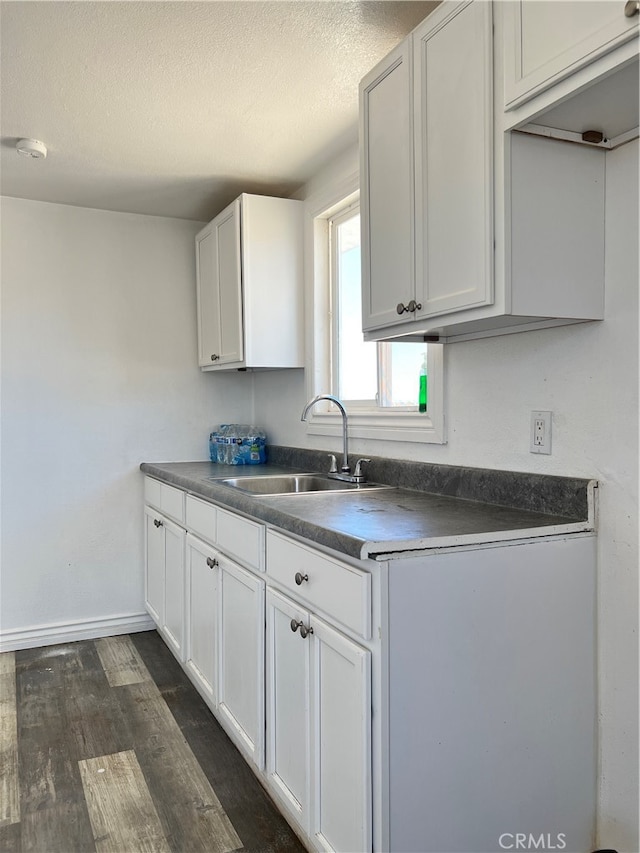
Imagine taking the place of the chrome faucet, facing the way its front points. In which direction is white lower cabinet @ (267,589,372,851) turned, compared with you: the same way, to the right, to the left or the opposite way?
the same way

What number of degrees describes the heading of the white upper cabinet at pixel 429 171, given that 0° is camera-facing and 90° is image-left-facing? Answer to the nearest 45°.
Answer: approximately 45°

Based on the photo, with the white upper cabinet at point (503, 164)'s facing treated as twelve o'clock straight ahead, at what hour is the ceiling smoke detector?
The ceiling smoke detector is roughly at 2 o'clock from the white upper cabinet.

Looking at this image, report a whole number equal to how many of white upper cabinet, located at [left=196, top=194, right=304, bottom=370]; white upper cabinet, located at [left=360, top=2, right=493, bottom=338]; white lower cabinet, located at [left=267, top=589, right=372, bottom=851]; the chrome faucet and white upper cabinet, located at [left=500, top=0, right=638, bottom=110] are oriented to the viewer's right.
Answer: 0

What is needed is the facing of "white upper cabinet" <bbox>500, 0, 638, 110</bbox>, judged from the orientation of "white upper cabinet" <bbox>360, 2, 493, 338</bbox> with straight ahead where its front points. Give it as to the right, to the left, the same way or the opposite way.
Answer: the same way

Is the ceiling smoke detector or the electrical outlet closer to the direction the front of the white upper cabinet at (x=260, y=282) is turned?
the ceiling smoke detector

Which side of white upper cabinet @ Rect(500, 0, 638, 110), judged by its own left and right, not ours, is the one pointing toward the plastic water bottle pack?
right

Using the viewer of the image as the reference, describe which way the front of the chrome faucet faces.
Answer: facing the viewer and to the left of the viewer

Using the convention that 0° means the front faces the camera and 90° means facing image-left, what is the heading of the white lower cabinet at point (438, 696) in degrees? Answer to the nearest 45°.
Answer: approximately 45°

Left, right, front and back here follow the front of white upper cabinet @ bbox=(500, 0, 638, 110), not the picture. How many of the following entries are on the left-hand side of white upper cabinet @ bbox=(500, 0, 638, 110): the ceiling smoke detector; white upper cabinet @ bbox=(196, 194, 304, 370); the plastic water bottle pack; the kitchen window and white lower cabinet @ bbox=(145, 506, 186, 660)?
0

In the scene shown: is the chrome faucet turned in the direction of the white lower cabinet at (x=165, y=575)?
no

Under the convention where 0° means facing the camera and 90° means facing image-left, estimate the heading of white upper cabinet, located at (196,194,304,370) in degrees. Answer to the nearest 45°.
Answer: approximately 45°

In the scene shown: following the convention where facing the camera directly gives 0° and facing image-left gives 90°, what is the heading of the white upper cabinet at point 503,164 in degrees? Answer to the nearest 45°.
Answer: approximately 45°

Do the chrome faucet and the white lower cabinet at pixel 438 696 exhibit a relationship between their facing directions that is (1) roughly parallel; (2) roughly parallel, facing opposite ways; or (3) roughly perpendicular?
roughly parallel
